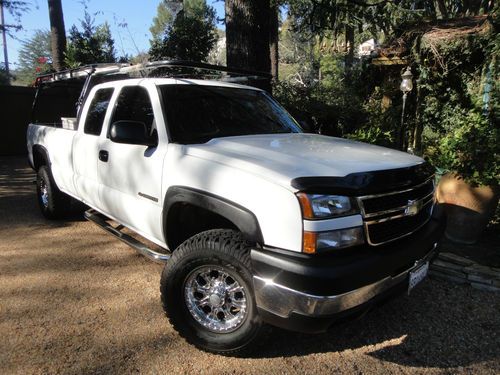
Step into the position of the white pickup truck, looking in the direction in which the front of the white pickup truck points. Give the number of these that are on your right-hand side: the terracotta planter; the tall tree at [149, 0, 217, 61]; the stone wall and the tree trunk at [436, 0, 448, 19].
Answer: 0

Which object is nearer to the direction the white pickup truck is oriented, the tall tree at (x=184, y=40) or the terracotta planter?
the terracotta planter

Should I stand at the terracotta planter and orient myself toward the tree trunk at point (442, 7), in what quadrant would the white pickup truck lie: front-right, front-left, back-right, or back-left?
back-left

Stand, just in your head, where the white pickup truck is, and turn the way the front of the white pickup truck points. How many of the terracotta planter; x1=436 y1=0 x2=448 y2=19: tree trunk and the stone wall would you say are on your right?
0

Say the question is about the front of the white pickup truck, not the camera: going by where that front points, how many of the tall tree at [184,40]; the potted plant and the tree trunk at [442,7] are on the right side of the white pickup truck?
0

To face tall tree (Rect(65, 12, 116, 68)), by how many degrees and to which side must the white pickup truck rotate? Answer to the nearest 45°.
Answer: approximately 135° to its left

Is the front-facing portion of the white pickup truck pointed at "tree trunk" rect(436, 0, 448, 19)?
no

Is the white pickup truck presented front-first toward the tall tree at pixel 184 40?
no

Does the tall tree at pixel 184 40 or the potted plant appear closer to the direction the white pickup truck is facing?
the potted plant

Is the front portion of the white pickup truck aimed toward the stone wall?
no

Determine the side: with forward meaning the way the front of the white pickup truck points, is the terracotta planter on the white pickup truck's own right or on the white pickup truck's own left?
on the white pickup truck's own left

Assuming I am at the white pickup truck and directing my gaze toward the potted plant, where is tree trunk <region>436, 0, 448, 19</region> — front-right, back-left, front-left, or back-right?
front-left

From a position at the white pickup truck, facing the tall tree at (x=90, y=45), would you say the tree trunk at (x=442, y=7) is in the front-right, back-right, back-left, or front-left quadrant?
front-right

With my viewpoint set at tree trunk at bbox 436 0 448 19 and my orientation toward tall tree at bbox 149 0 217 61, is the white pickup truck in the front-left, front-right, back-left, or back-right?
front-left

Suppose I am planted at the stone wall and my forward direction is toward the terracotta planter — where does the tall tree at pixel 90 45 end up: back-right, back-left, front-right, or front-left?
front-left

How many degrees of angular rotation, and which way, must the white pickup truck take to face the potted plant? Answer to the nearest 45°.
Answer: approximately 90° to its left

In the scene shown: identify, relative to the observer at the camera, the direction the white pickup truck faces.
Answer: facing the viewer and to the right of the viewer

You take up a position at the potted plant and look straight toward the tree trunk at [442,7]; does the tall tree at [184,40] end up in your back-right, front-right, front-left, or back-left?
front-left
